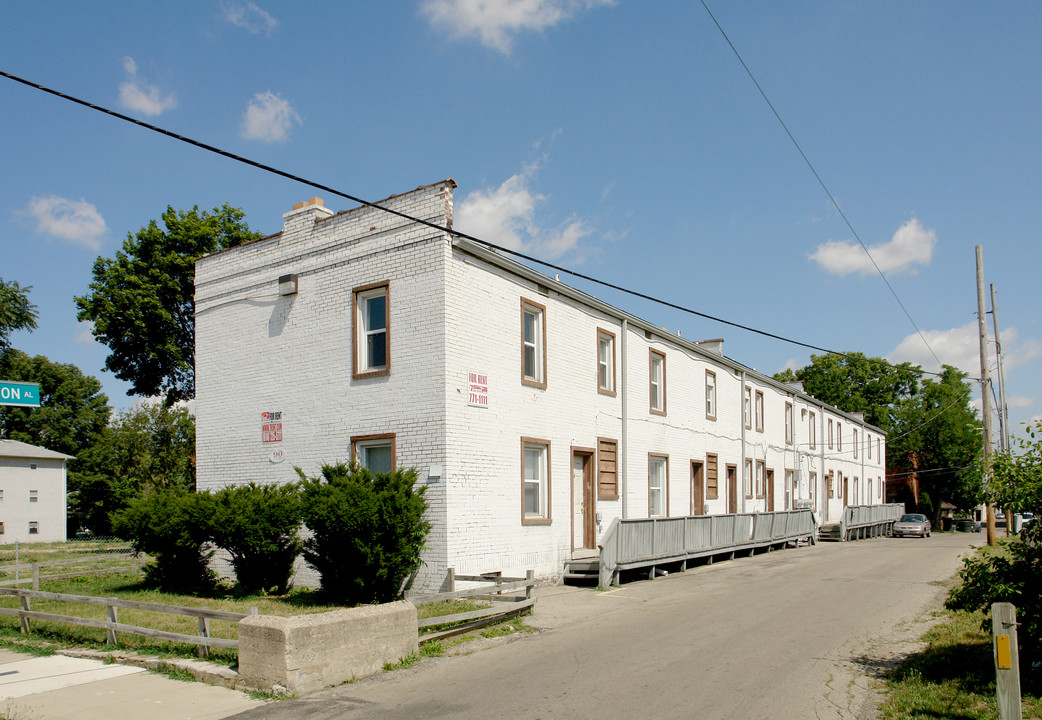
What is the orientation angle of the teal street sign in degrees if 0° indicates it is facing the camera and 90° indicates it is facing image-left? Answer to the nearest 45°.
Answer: approximately 0°

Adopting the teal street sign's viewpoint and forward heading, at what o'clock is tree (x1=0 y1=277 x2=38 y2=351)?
The tree is roughly at 6 o'clock from the teal street sign.

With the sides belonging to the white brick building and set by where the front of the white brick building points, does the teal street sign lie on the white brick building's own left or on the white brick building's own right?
on the white brick building's own right

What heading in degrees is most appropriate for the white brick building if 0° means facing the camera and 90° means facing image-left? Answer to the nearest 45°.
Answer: approximately 315°
